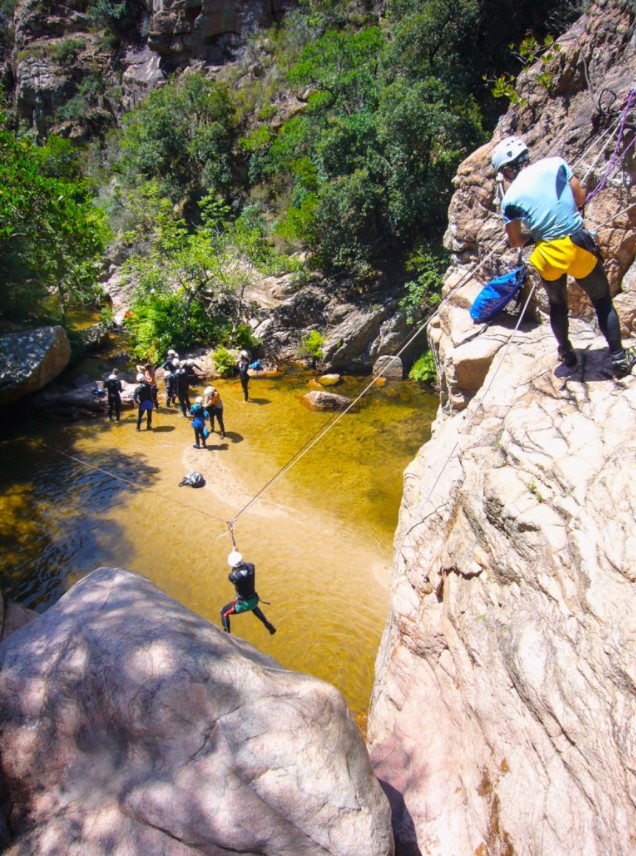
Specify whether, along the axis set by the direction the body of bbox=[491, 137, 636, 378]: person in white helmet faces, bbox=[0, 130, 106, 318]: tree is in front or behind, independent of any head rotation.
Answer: in front

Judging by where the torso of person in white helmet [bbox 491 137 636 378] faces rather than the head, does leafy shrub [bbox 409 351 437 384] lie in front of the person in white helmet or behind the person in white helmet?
in front

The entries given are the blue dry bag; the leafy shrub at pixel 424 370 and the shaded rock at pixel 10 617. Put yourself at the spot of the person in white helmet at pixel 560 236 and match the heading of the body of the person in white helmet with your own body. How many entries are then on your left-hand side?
1

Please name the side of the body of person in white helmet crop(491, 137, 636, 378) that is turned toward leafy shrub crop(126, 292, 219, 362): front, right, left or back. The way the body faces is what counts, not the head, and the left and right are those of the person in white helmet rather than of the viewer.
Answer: front

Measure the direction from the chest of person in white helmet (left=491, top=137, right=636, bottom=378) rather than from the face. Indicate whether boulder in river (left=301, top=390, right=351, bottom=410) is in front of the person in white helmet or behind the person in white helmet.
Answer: in front

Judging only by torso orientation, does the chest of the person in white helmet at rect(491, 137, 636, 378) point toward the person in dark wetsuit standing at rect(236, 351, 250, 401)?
yes

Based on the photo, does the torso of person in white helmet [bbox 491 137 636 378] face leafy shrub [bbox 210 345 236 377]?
yes

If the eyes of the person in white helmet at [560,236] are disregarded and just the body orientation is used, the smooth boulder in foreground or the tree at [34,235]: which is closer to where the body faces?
the tree

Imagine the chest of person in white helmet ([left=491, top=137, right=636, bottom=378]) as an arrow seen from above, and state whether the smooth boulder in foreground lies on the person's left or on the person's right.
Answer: on the person's left

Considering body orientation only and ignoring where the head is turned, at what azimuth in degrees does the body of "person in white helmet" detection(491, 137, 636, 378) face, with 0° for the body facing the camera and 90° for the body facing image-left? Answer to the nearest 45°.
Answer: approximately 135°
